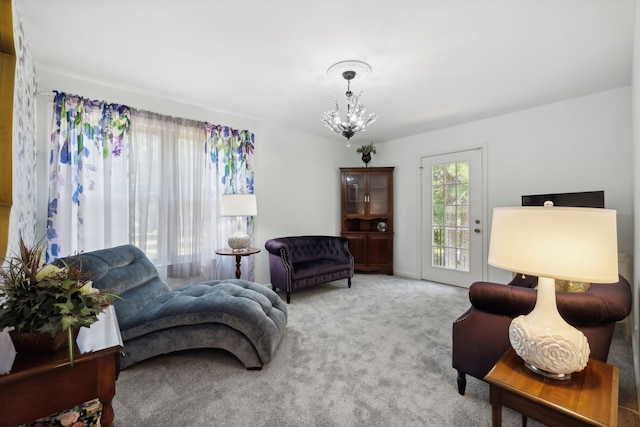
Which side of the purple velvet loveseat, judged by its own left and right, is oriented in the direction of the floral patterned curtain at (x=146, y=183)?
right

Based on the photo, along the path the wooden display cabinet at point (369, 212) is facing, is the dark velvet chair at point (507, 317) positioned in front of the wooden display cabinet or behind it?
in front

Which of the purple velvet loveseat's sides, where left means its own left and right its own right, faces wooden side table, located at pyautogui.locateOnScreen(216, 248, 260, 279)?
right

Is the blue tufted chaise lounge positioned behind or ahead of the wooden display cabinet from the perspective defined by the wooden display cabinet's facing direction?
ahead

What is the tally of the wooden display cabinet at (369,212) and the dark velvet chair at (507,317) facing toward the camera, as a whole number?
1

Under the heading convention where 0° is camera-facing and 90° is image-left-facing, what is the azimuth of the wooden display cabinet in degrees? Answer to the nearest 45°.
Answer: approximately 0°

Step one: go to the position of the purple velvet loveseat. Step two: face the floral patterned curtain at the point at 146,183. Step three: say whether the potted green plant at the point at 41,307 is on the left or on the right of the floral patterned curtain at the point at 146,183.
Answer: left

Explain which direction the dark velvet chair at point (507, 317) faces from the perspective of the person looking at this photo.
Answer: facing away from the viewer and to the left of the viewer

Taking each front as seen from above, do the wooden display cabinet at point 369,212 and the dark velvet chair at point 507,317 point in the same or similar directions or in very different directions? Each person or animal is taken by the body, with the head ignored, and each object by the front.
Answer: very different directions

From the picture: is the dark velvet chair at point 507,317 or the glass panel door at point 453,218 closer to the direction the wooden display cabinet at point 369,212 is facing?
the dark velvet chair

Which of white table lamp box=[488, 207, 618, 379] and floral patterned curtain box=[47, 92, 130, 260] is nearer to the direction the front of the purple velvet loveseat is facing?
the white table lamp
